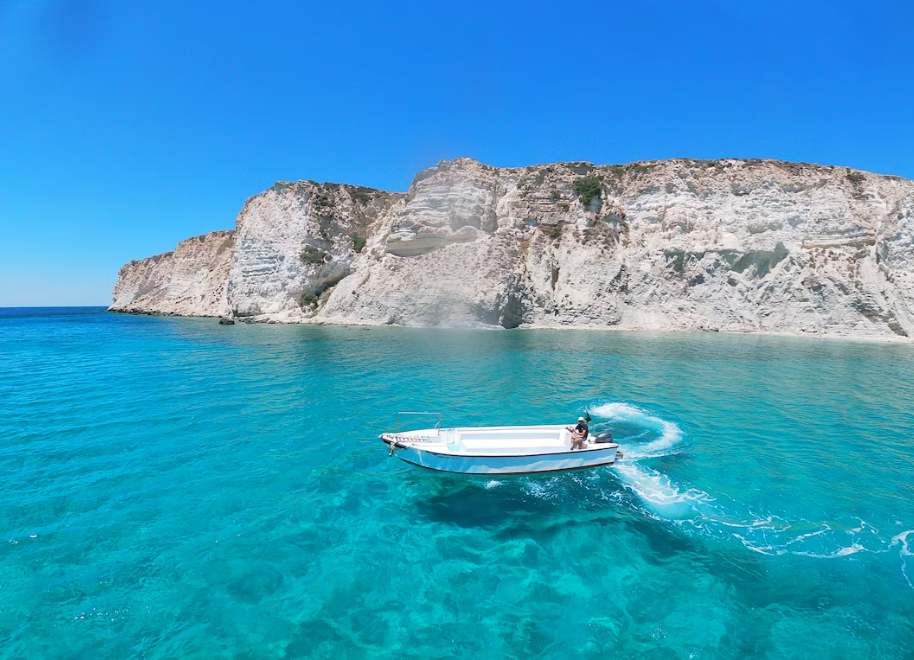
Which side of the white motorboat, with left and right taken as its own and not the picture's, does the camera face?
left
